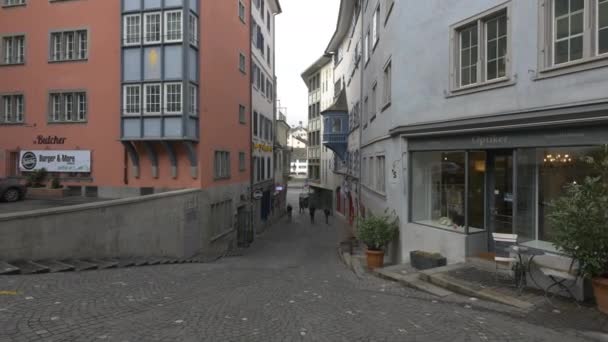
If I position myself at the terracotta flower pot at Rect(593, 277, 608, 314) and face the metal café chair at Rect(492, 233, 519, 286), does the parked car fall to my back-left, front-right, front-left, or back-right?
front-left

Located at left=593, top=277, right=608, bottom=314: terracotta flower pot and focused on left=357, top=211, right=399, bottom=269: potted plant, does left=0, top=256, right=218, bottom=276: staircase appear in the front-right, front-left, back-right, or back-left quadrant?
front-left
